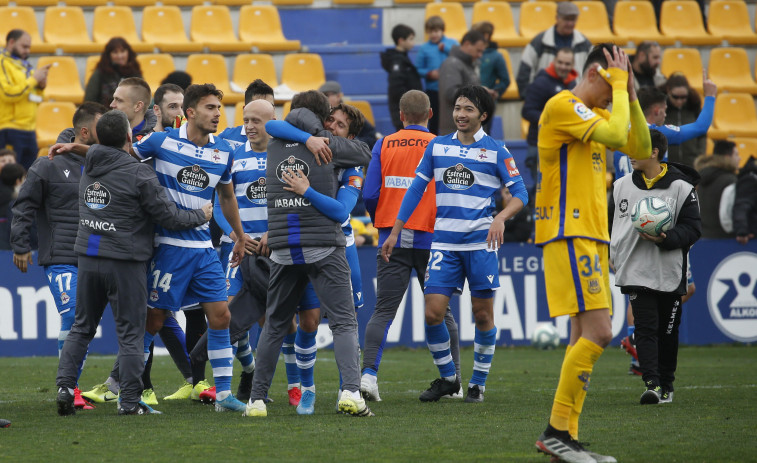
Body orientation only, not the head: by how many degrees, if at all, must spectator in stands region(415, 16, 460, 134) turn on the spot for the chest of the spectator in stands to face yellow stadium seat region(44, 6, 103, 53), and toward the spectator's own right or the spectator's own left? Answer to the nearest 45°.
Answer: approximately 90° to the spectator's own right

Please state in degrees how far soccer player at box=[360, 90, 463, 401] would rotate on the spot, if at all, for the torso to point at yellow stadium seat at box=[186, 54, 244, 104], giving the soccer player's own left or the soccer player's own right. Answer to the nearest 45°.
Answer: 0° — they already face it

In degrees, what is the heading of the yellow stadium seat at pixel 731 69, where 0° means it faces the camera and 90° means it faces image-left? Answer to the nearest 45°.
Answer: approximately 315°

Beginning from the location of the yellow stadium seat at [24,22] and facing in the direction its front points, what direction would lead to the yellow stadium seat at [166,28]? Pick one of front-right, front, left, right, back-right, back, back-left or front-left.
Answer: front-left

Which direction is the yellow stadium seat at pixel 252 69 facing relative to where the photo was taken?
toward the camera

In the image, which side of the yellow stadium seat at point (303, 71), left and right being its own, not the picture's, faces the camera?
front

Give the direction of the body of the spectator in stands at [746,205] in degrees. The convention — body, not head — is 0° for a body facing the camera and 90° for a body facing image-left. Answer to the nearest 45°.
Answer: approximately 0°

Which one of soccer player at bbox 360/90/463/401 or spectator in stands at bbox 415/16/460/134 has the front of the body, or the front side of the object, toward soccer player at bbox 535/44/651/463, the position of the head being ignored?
the spectator in stands

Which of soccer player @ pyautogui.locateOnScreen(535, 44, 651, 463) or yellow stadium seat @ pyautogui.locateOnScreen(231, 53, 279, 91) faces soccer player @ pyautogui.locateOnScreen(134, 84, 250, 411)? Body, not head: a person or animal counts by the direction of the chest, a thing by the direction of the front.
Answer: the yellow stadium seat

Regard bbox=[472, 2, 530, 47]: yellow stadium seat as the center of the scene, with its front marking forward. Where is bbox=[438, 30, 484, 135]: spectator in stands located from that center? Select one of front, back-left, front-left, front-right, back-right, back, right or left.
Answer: front-right

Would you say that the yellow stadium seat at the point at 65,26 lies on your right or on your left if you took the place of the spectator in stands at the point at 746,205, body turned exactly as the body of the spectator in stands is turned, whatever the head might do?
on your right

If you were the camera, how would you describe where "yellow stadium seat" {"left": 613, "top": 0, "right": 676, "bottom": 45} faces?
facing the viewer and to the right of the viewer

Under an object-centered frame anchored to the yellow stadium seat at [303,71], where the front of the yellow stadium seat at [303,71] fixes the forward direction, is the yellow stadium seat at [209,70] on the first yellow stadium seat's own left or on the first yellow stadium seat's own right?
on the first yellow stadium seat's own right
